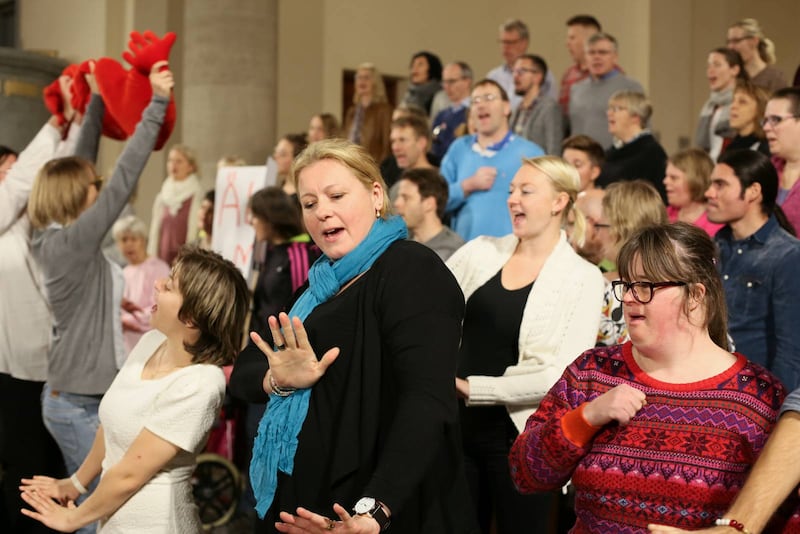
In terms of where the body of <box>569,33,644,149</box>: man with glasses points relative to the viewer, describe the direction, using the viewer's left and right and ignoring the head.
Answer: facing the viewer and to the left of the viewer

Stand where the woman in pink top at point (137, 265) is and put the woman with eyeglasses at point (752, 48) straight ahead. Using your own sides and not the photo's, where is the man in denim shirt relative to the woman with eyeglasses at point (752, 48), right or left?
right

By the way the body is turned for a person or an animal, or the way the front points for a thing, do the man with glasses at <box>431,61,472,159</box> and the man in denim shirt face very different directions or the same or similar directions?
same or similar directions

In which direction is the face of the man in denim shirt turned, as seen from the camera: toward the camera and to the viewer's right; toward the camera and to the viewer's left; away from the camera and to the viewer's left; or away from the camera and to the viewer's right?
toward the camera and to the viewer's left

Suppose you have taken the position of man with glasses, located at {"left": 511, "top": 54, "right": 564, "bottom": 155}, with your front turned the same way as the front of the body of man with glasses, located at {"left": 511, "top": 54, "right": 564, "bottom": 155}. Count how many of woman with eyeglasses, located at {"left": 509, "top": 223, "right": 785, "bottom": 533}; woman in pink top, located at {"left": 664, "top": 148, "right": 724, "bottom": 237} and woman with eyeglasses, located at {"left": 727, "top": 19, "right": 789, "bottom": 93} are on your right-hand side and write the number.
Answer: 0

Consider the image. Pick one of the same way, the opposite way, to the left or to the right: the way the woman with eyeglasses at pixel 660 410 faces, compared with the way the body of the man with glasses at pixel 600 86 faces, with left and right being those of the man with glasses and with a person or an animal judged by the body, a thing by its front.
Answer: the same way

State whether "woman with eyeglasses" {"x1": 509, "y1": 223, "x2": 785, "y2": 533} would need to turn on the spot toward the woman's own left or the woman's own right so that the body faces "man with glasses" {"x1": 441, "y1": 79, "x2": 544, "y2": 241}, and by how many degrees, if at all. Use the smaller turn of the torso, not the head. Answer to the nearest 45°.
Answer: approximately 135° to the woman's own right

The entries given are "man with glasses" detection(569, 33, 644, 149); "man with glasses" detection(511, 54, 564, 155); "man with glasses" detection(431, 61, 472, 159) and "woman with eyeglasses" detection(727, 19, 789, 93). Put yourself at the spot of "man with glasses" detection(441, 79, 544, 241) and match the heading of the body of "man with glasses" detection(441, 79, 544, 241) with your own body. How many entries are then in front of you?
0

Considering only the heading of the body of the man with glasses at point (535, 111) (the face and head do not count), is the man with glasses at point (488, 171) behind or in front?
in front

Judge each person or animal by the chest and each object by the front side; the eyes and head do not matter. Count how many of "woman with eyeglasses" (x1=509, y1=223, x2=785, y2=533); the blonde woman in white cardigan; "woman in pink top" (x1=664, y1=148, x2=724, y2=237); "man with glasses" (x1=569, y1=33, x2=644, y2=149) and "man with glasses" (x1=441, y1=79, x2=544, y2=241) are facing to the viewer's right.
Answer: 0

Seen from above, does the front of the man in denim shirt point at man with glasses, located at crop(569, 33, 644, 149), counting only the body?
no

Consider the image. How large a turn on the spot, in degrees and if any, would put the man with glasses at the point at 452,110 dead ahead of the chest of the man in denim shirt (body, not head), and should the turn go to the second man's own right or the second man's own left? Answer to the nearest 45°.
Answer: approximately 90° to the second man's own right

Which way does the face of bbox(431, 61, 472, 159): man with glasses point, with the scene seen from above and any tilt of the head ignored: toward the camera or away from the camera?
toward the camera

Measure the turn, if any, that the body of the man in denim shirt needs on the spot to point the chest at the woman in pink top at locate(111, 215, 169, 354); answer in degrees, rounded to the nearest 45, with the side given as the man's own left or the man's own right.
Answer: approximately 90° to the man's own right

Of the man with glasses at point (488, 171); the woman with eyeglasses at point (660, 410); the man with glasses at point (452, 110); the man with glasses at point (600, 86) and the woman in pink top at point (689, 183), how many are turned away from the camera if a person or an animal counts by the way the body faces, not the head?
0

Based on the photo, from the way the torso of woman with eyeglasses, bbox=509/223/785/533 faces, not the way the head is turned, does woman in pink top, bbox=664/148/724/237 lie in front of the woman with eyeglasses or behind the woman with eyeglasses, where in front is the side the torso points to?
behind

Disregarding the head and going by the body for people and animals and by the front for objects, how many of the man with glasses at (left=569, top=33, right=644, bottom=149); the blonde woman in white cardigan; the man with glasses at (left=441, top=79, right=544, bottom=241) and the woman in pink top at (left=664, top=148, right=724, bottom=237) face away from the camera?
0
